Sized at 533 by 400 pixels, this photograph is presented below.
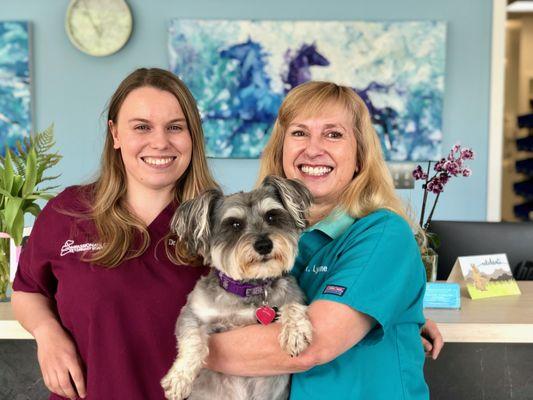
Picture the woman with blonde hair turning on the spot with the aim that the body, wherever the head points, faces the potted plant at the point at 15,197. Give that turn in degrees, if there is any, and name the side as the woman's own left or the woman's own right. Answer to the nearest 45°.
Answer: approximately 90° to the woman's own right

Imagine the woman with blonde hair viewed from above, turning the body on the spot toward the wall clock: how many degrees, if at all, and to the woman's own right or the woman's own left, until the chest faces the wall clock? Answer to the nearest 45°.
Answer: approximately 90° to the woman's own right

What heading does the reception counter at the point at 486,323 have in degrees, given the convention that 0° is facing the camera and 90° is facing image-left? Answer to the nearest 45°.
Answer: approximately 0°

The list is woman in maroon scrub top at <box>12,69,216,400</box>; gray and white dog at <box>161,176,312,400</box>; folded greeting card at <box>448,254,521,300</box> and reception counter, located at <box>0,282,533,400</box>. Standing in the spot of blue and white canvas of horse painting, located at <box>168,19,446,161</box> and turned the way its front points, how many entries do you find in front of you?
4

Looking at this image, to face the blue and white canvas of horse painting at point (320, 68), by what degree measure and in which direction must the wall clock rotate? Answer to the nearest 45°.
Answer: approximately 90° to its left

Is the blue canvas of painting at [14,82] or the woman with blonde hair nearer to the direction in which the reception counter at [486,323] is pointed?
the woman with blonde hair

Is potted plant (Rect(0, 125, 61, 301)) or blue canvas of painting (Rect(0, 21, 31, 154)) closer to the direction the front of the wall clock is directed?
the potted plant
